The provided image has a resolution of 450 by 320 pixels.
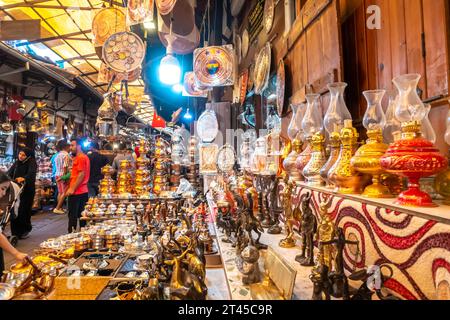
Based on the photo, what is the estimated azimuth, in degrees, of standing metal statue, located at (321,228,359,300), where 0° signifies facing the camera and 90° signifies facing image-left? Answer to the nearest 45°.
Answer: approximately 0°

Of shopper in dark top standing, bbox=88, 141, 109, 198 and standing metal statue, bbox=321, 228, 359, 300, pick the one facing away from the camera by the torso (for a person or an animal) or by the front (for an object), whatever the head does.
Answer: the shopper in dark top standing

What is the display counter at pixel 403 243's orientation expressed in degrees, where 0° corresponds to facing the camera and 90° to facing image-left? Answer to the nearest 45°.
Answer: approximately 45°

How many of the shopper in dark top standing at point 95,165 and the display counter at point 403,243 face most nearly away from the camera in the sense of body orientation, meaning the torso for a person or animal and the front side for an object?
1

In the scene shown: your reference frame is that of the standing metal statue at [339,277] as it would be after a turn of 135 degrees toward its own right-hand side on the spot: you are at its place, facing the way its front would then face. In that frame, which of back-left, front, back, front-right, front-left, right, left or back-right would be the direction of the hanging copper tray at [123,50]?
front

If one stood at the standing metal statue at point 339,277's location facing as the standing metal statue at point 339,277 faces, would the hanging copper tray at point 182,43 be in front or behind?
behind

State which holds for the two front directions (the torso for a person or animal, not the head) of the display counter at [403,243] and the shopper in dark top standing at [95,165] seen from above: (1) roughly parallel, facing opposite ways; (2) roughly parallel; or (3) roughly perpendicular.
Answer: roughly perpendicular

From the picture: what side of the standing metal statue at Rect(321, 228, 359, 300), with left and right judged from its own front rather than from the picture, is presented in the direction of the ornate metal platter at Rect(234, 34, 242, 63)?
back

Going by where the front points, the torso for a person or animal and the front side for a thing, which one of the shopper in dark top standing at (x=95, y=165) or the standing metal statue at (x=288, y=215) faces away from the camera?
the shopper in dark top standing
